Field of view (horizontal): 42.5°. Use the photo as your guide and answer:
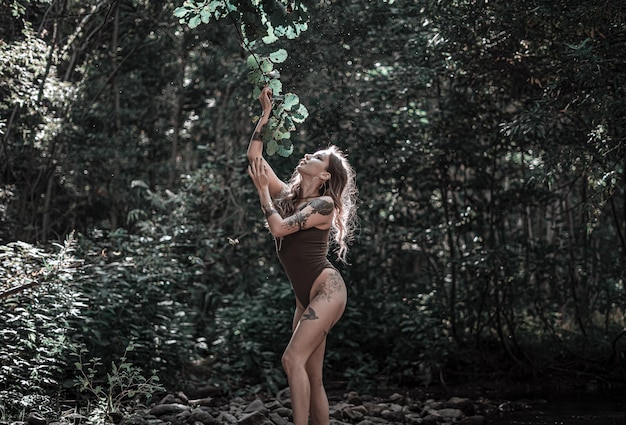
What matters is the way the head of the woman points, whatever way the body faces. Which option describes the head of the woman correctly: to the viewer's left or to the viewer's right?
to the viewer's left

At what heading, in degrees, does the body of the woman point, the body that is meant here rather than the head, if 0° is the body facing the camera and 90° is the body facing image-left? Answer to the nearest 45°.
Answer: approximately 45°

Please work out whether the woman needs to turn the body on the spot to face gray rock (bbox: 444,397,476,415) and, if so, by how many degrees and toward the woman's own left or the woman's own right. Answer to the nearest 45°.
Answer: approximately 180°

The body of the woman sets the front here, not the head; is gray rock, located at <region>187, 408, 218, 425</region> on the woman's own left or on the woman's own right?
on the woman's own right
